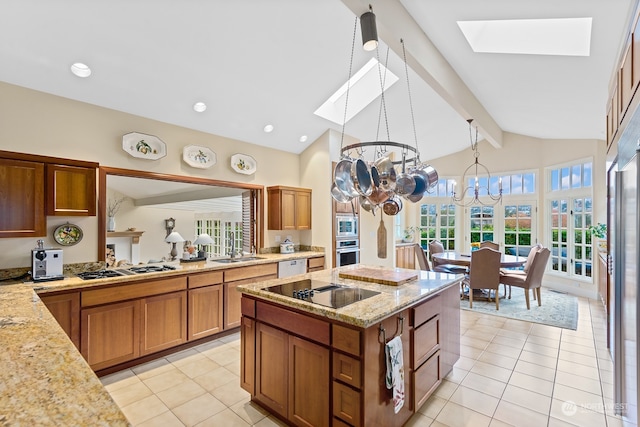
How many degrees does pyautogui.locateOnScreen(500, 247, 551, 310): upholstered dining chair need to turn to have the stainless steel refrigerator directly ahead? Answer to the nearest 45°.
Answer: approximately 135° to its left

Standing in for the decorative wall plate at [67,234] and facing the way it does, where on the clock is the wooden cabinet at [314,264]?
The wooden cabinet is roughly at 9 o'clock from the decorative wall plate.

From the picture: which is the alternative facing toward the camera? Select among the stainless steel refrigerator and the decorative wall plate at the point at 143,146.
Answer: the decorative wall plate

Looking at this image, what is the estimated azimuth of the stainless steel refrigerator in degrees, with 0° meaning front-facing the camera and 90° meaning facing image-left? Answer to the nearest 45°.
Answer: approximately 90°

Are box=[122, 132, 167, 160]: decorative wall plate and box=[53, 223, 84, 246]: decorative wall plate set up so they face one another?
no

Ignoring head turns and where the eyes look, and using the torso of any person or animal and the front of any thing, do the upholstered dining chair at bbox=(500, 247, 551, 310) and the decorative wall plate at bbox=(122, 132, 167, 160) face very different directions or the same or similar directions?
very different directions

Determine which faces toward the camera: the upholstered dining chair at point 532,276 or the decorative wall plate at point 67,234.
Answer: the decorative wall plate

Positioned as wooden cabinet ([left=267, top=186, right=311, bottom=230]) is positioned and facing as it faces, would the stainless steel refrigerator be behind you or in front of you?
in front

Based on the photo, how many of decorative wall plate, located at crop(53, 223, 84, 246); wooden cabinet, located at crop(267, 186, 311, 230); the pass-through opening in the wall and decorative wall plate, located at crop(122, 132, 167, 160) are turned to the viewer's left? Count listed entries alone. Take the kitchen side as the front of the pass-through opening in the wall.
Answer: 0

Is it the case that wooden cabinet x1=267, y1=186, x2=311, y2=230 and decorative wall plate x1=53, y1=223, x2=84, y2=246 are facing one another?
no

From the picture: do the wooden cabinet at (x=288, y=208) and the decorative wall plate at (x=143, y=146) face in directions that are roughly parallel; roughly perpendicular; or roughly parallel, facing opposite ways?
roughly parallel

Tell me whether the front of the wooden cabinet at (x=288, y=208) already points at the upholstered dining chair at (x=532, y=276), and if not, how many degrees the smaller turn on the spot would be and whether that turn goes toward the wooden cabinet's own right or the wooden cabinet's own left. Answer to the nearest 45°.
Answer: approximately 45° to the wooden cabinet's own left

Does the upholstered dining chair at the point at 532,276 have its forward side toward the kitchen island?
no

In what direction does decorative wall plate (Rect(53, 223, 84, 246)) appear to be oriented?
toward the camera

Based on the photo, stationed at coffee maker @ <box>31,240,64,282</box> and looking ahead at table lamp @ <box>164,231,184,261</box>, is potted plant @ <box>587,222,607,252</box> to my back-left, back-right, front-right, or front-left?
front-right

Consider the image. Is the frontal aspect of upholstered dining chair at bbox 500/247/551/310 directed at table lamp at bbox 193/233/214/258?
no

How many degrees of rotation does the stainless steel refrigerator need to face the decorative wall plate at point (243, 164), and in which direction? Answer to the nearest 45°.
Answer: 0° — it already faces it

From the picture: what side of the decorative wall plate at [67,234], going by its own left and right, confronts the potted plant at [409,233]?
left
